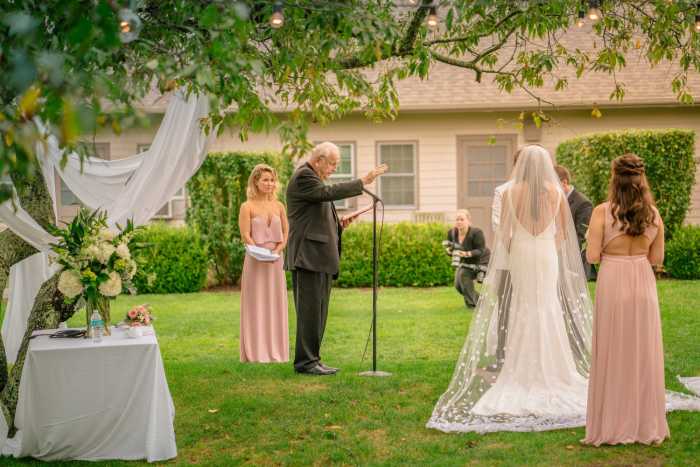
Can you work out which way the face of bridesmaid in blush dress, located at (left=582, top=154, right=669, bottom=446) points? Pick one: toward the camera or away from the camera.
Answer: away from the camera

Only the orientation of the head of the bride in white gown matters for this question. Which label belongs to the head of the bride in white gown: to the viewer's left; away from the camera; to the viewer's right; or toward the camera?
away from the camera

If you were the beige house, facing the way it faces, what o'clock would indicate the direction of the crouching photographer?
The crouching photographer is roughly at 12 o'clock from the beige house.

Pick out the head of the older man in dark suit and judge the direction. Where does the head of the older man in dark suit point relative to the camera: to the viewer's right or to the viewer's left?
to the viewer's right

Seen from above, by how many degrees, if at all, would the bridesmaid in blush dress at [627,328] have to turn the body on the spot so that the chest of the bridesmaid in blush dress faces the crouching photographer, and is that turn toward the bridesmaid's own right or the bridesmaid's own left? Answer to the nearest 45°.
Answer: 0° — they already face them

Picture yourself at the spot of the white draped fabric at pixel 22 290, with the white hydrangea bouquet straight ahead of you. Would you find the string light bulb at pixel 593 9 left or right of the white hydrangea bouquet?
left

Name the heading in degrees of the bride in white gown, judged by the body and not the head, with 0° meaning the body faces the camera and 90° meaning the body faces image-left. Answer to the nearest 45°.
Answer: approximately 180°

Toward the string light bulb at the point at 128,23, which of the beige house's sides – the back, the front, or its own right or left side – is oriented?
front

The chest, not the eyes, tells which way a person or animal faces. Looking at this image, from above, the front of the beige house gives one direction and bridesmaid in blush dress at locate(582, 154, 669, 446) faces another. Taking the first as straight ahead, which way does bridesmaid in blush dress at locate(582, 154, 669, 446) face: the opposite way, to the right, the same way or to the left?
the opposite way

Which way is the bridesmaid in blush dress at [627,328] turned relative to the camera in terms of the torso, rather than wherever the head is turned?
away from the camera

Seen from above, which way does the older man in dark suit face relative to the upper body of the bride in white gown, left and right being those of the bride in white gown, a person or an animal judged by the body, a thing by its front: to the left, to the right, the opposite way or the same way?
to the right

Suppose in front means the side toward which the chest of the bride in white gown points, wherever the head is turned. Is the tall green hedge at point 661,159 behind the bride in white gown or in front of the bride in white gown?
in front

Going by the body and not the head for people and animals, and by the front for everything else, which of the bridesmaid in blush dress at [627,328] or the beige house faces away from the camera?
the bridesmaid in blush dress

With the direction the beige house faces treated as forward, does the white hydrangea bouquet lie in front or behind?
in front

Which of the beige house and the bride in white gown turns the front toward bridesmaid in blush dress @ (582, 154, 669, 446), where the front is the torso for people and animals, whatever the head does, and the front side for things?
the beige house
